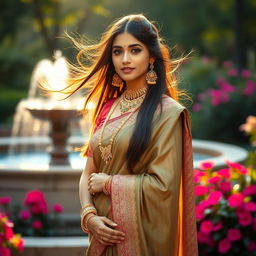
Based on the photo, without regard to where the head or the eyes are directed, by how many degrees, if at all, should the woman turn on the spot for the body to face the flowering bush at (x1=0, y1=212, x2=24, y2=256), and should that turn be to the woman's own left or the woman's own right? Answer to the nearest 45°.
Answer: approximately 90° to the woman's own right

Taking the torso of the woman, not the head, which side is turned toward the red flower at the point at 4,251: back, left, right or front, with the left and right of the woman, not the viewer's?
right

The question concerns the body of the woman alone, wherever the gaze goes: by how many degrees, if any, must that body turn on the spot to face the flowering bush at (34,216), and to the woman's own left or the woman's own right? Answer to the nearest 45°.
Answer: approximately 135° to the woman's own right

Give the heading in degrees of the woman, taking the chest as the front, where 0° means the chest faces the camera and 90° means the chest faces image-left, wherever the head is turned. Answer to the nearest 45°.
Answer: approximately 45°
